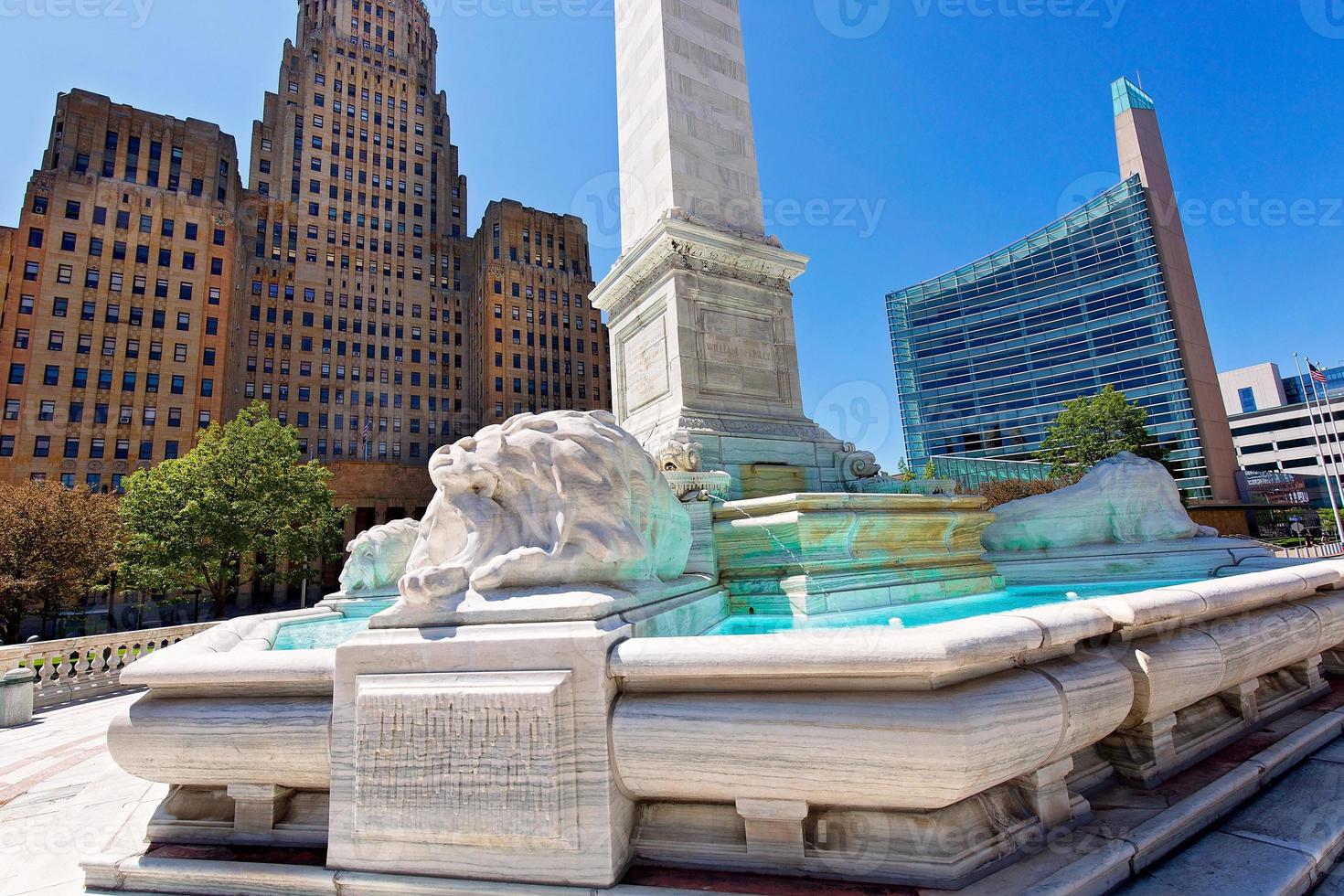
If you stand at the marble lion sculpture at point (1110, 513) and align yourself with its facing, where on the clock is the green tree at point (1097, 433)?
The green tree is roughly at 9 o'clock from the marble lion sculpture.

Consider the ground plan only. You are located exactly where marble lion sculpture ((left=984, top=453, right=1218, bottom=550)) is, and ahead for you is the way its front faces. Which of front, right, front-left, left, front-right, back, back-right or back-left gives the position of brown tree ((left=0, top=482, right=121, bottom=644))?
back

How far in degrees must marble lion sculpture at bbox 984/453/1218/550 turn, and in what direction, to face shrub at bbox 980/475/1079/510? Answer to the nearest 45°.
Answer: approximately 90° to its left

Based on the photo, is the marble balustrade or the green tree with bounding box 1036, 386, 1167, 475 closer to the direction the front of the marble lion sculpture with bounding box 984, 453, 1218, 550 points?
the green tree

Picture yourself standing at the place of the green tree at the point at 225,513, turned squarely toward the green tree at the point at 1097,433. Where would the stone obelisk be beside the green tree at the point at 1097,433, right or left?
right

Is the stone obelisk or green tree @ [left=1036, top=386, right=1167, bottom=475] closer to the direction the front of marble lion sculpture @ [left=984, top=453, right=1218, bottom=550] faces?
the green tree

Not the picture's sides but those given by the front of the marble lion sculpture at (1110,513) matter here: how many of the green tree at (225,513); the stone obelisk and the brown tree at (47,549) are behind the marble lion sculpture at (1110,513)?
3

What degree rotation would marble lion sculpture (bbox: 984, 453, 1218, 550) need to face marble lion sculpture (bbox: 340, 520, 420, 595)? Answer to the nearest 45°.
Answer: approximately 135° to its right

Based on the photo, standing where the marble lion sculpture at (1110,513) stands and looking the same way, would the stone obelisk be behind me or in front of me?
behind

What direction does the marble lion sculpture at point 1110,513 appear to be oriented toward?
to the viewer's right
